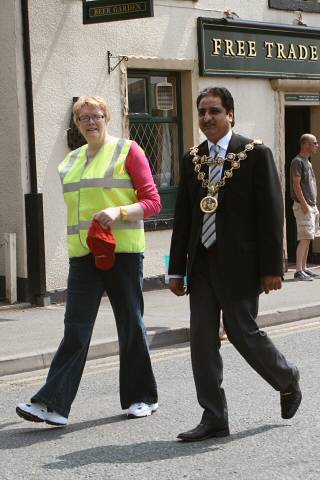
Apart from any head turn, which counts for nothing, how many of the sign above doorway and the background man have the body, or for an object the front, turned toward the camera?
1

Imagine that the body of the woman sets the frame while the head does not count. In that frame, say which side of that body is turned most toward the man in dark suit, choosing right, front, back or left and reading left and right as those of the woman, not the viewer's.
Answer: left

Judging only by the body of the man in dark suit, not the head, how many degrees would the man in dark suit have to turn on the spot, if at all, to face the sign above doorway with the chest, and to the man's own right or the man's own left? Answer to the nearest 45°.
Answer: approximately 135° to the man's own right
